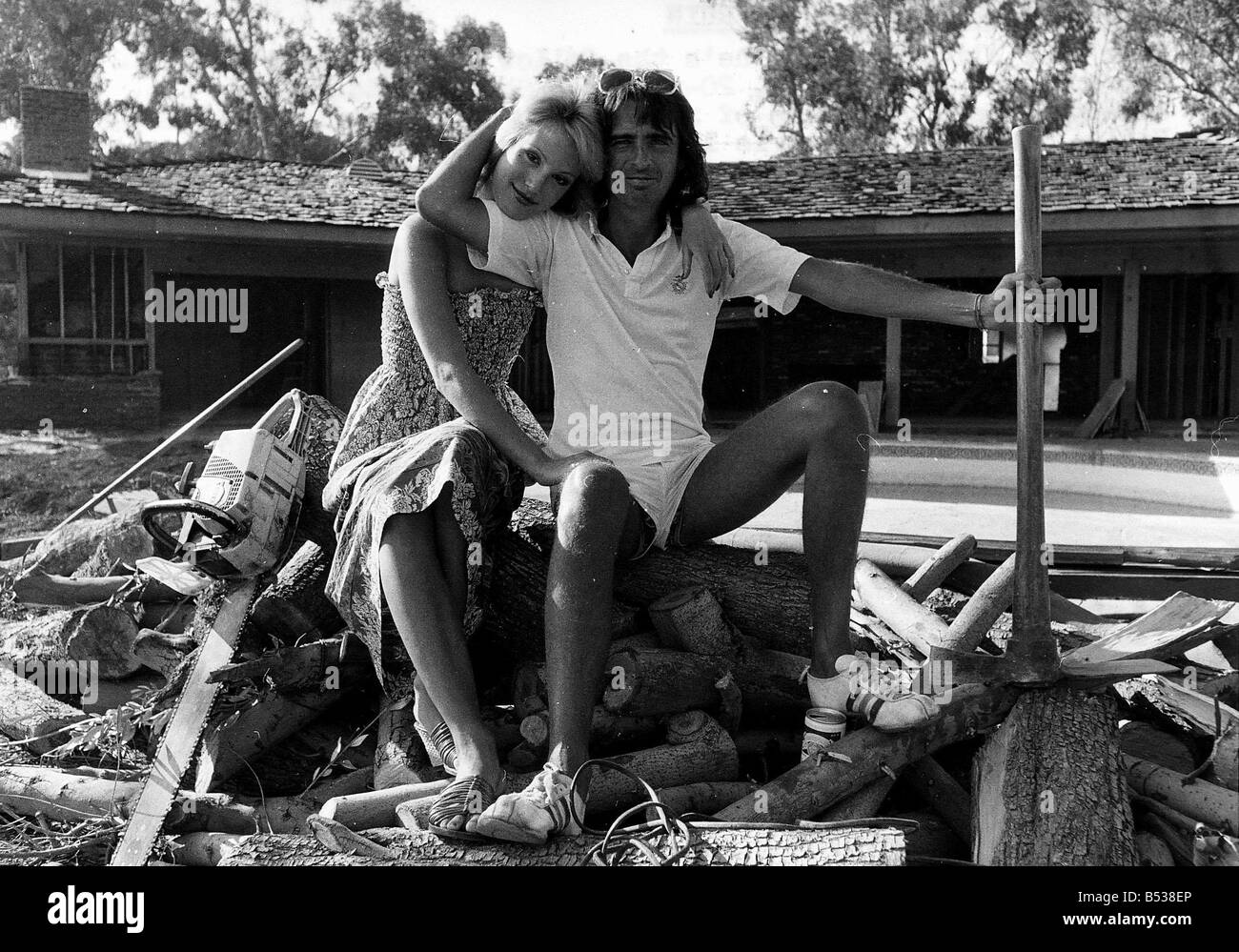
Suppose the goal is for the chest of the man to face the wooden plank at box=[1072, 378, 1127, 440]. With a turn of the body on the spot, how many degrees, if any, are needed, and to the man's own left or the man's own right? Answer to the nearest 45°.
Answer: approximately 180°

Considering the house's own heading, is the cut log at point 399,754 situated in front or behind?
in front

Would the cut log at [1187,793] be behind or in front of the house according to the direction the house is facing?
in front

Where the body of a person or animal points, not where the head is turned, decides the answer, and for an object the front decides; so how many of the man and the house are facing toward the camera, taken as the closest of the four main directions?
2

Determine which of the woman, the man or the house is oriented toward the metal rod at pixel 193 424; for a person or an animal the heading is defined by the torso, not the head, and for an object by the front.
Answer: the house

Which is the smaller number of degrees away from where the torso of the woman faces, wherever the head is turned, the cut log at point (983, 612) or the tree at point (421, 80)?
the cut log

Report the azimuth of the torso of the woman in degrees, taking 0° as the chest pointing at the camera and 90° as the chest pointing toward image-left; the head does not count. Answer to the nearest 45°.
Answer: approximately 315°

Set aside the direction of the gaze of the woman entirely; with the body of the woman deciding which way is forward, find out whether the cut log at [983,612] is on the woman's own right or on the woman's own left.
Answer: on the woman's own left
